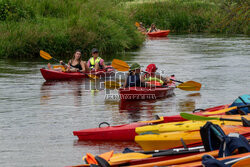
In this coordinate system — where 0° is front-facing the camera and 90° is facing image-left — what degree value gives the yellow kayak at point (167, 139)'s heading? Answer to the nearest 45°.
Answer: approximately 90°

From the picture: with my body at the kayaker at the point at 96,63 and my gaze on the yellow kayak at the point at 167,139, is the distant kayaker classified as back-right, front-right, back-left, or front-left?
back-left

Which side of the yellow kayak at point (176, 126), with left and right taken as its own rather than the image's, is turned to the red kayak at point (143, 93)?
right

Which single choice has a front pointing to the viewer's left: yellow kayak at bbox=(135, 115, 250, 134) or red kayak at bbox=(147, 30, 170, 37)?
the yellow kayak

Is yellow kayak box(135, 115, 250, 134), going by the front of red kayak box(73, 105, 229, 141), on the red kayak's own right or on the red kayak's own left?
on the red kayak's own left

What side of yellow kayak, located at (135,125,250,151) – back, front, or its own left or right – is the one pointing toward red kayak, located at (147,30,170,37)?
right

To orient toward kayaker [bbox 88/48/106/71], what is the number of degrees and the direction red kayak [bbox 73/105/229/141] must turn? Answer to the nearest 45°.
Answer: approximately 135° to its right

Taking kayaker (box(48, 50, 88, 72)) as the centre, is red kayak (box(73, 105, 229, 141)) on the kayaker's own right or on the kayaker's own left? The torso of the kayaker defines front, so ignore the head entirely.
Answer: on the kayaker's own left

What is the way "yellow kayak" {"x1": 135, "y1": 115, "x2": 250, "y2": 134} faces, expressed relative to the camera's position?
facing to the left of the viewer
